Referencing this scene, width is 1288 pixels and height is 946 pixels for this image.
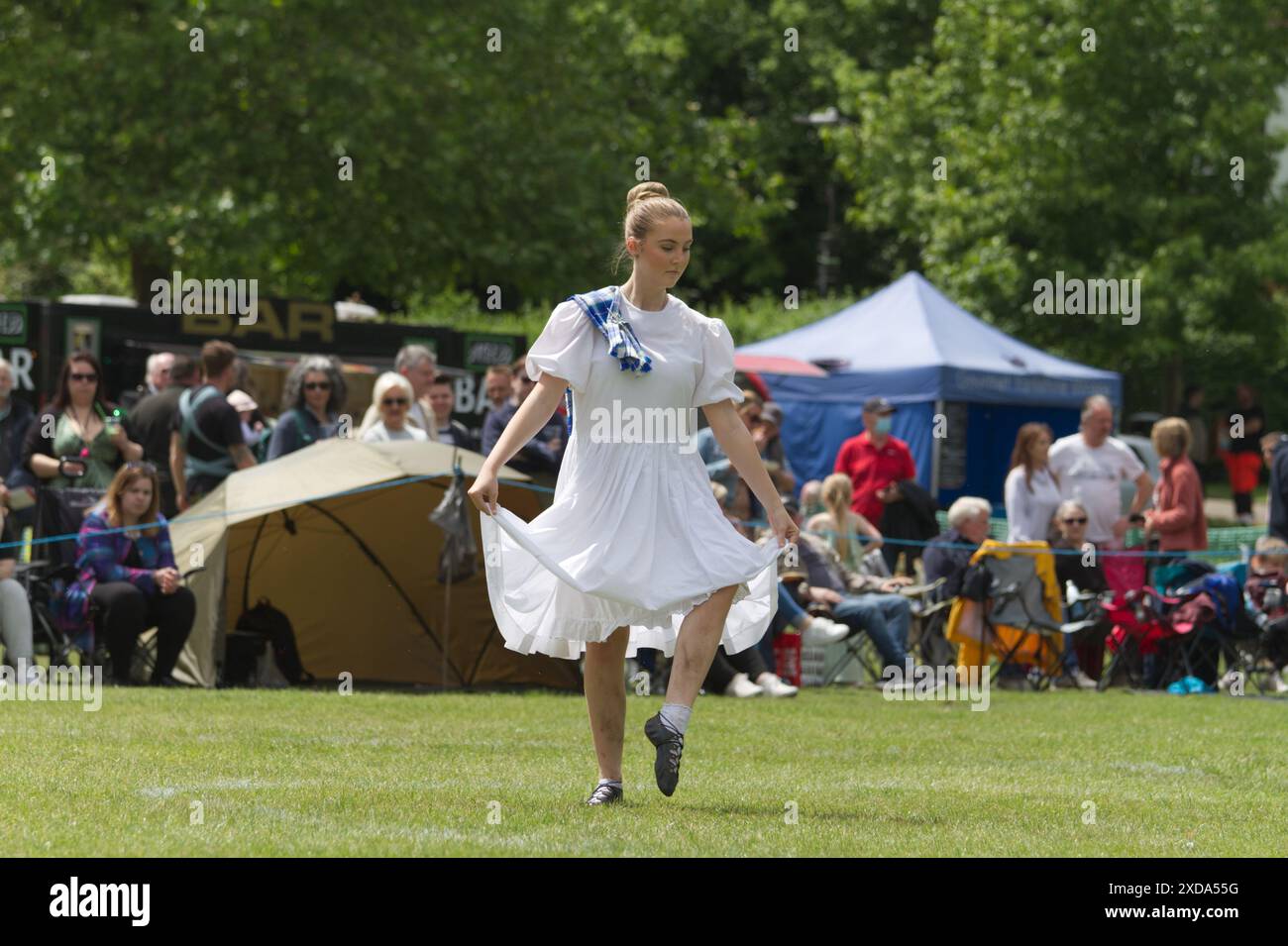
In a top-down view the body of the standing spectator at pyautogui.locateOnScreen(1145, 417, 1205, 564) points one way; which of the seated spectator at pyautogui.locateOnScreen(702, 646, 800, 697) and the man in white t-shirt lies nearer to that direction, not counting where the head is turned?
the man in white t-shirt

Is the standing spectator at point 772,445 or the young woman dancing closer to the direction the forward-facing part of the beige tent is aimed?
the young woman dancing

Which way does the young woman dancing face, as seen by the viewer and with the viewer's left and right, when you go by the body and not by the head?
facing the viewer

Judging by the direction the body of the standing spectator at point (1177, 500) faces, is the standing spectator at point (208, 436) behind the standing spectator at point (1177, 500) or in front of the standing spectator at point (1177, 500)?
in front

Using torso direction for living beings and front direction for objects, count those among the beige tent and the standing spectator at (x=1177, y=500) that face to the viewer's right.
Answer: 0

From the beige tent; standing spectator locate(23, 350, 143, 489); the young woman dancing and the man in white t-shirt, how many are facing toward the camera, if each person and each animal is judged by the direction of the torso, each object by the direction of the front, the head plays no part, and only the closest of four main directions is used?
4

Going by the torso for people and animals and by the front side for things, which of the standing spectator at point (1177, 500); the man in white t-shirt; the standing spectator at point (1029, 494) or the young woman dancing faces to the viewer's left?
the standing spectator at point (1177, 500)

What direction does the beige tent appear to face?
toward the camera

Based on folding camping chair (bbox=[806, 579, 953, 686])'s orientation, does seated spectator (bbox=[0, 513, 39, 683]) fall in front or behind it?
in front

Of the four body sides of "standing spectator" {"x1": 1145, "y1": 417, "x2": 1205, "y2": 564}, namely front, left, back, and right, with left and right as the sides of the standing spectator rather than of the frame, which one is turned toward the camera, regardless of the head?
left

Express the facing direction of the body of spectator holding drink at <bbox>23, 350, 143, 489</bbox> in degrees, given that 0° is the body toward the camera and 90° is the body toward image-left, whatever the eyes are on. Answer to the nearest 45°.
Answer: approximately 0°
